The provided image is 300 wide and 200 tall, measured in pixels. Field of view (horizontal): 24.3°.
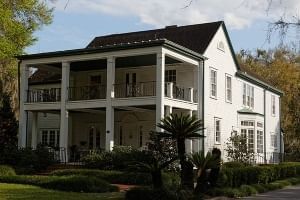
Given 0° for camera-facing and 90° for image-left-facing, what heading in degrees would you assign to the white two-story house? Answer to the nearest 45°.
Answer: approximately 45°

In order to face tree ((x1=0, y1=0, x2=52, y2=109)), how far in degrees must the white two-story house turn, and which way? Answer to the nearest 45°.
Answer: approximately 45° to its right

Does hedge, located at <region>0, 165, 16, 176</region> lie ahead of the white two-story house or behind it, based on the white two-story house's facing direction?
ahead

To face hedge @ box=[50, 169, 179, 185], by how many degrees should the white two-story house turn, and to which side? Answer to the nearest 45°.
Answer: approximately 45° to its left

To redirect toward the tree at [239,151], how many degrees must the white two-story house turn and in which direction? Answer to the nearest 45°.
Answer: approximately 135° to its left

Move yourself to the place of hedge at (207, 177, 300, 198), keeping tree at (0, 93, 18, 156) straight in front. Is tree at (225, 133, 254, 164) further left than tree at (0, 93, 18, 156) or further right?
right

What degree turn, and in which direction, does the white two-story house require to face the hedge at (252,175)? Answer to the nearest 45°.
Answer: approximately 90° to its left

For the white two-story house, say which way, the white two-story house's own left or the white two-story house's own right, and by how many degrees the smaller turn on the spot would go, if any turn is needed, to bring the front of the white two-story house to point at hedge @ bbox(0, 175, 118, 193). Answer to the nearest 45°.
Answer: approximately 45° to the white two-story house's own left

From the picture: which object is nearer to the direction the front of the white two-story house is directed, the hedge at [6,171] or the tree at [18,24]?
the hedge

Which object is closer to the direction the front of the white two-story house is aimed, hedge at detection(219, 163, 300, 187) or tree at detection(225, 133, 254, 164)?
the hedge
